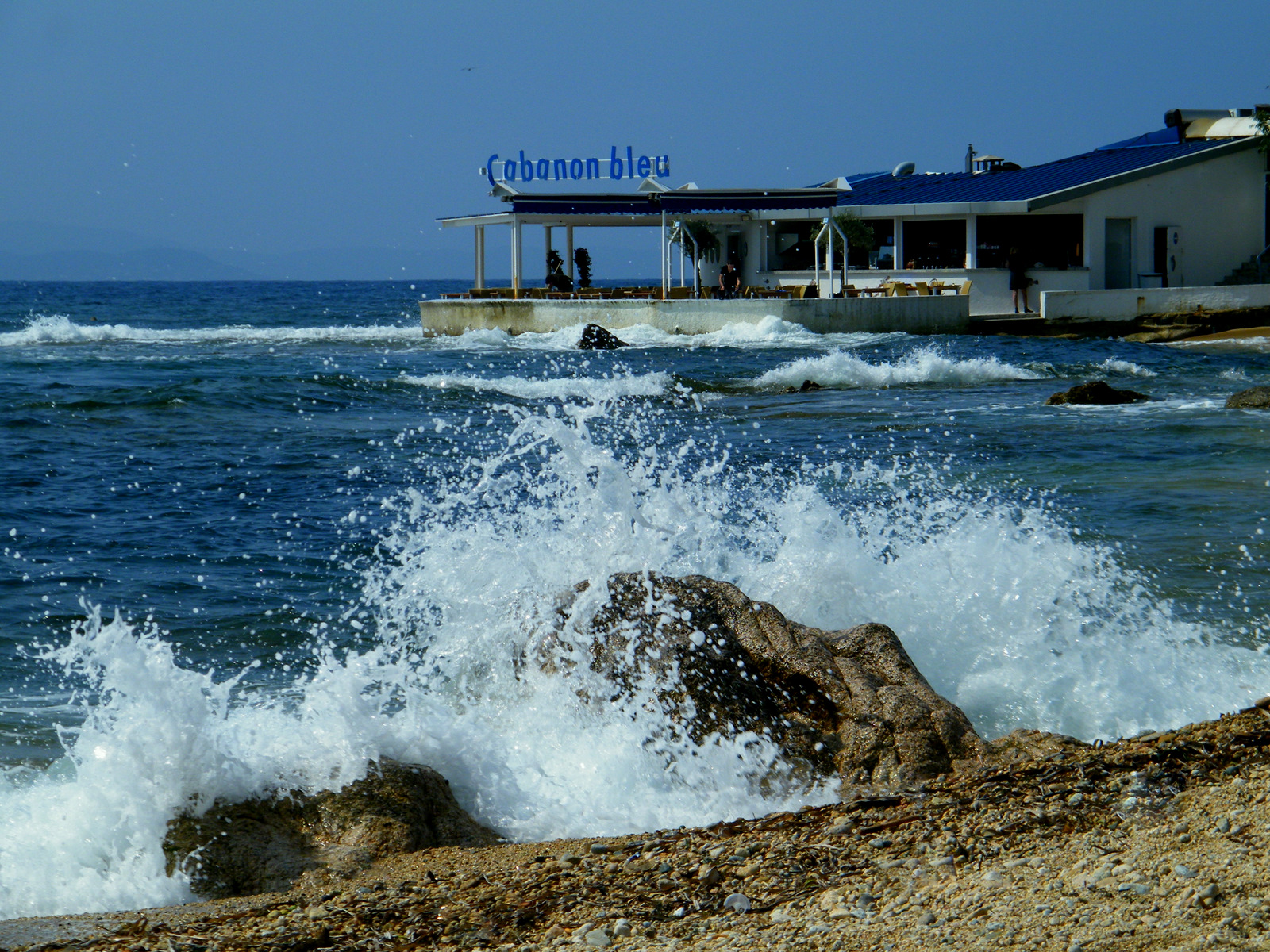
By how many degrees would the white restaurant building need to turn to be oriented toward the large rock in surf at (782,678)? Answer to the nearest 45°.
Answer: approximately 45° to its left

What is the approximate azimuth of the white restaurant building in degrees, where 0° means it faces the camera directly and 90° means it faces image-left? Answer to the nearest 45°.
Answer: approximately 45°

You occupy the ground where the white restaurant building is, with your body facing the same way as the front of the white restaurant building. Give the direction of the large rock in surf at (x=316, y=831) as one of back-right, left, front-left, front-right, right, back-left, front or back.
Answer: front-left

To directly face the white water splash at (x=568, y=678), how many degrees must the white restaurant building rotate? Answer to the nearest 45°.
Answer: approximately 45° to its left

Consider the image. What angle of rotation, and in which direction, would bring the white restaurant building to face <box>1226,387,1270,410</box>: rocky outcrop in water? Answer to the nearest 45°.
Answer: approximately 45° to its left

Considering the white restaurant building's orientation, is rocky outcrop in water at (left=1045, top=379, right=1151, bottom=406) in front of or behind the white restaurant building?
in front

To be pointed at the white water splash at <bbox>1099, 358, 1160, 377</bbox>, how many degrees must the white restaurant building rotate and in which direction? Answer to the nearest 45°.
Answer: approximately 45° to its left

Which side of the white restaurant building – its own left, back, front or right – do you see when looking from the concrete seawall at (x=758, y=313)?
front

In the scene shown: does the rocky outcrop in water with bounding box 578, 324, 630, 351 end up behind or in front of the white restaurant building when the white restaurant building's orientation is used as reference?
in front
